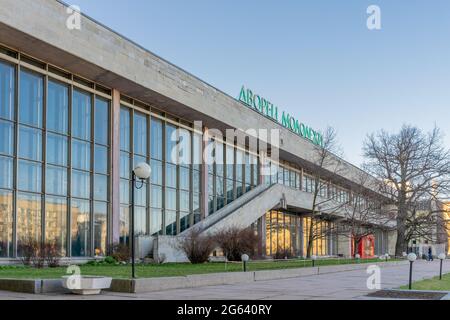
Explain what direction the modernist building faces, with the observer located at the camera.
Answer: facing the viewer and to the right of the viewer
